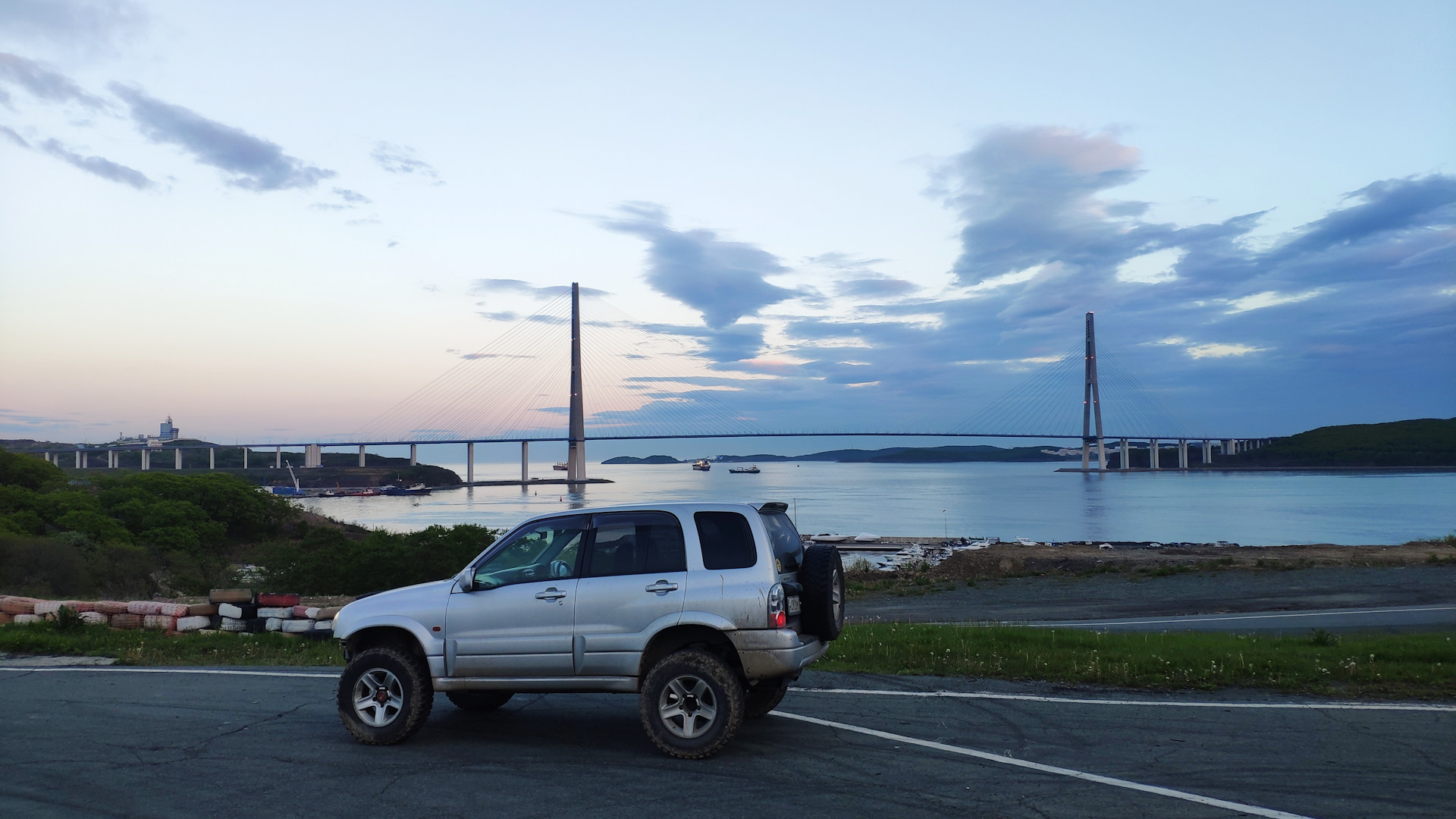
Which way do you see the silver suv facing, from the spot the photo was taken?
facing away from the viewer and to the left of the viewer

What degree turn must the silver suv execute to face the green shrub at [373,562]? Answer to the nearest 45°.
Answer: approximately 45° to its right
